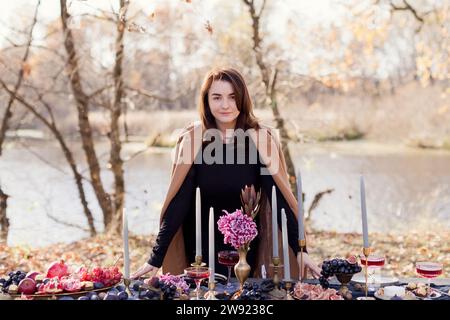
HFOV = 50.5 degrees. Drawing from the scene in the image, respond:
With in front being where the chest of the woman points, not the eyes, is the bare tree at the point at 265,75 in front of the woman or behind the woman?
behind

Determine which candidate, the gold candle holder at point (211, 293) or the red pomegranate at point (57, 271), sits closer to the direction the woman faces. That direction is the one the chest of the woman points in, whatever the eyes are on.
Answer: the gold candle holder

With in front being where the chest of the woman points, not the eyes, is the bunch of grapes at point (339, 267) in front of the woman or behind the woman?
in front

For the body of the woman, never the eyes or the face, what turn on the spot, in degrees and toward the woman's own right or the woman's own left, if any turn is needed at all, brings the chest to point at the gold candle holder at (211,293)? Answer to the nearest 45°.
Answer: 0° — they already face it

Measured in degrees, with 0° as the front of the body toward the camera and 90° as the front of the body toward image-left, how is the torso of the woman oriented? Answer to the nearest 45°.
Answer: approximately 0°

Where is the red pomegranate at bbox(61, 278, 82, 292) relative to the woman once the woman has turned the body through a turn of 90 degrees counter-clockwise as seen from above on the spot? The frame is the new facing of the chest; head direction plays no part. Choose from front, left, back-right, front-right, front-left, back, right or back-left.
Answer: back-right

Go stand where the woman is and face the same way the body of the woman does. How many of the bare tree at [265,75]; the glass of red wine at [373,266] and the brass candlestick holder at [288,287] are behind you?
1

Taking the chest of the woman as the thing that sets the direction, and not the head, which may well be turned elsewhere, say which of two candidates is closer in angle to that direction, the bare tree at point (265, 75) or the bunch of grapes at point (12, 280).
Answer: the bunch of grapes

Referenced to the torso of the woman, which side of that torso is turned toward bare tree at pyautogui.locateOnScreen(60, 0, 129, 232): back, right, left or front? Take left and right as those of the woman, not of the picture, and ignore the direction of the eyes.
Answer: back

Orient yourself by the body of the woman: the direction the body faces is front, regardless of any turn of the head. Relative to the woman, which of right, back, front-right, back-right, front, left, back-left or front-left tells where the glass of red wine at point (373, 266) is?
front-left

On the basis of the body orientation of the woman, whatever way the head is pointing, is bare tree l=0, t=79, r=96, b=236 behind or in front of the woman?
behind
